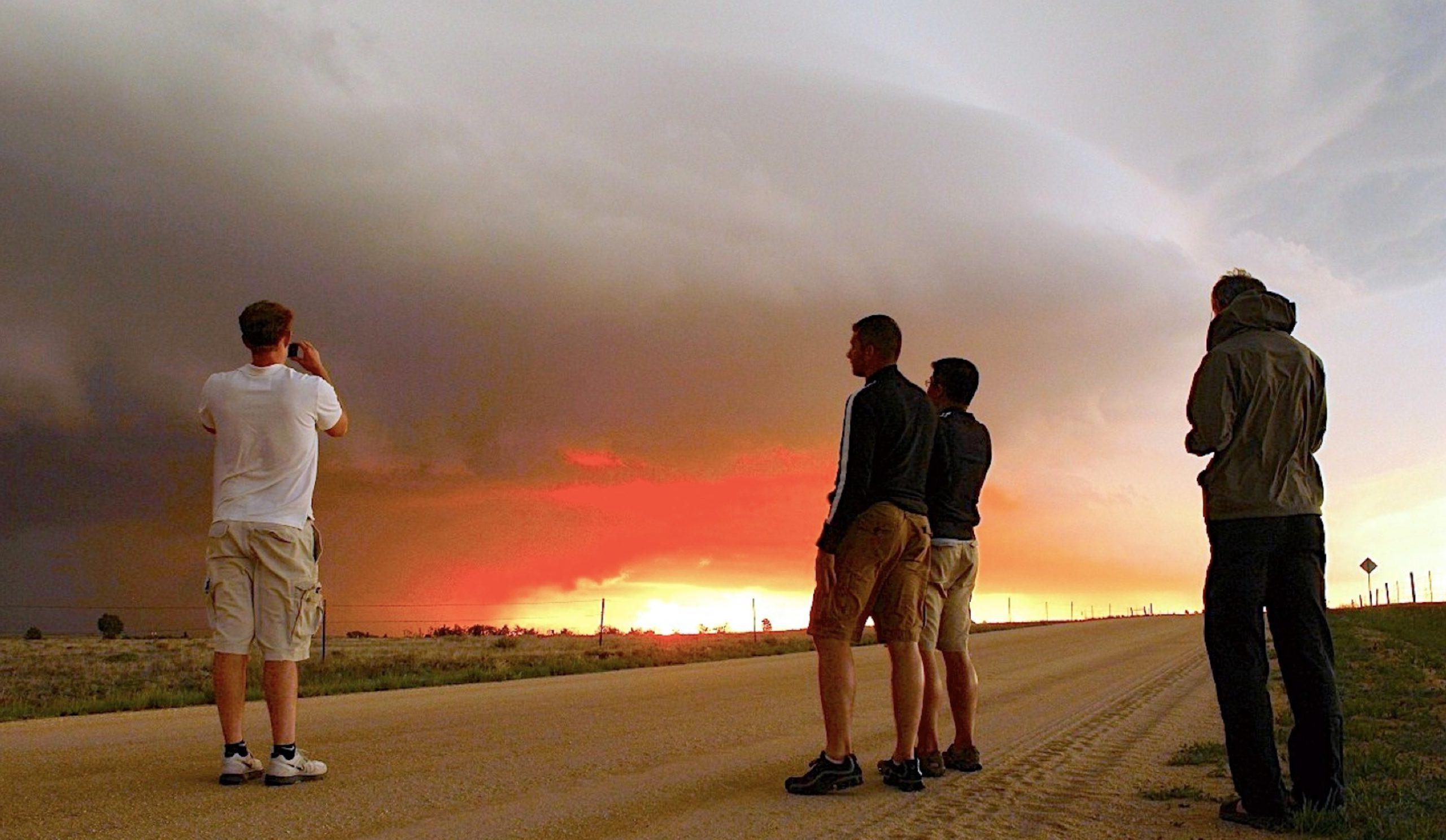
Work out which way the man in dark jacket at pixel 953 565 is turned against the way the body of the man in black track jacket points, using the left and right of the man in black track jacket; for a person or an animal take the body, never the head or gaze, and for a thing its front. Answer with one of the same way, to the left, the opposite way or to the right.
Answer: the same way

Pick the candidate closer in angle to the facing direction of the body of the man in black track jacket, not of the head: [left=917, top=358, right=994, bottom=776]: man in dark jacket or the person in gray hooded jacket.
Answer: the man in dark jacket

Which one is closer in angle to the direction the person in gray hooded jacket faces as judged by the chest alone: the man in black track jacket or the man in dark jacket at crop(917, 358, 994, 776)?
the man in dark jacket

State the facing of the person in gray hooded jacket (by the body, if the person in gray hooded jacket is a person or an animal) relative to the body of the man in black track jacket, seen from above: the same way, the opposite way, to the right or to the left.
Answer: the same way

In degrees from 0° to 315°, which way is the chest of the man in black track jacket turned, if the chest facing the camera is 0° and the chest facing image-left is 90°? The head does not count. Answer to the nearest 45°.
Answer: approximately 135°

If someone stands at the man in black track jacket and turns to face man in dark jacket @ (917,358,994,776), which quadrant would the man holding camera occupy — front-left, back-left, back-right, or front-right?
back-left

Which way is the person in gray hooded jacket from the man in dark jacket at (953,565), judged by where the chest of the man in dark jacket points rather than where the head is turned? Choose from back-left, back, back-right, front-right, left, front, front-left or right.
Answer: back

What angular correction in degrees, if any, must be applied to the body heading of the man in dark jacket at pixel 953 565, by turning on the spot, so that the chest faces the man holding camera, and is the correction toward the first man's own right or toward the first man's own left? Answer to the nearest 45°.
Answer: approximately 90° to the first man's own left

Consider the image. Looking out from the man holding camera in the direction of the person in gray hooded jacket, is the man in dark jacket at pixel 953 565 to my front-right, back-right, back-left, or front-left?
front-left

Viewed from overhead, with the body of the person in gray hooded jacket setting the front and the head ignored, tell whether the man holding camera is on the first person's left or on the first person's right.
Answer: on the first person's left

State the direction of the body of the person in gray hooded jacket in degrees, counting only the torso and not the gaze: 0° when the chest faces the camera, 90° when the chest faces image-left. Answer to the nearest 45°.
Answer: approximately 135°

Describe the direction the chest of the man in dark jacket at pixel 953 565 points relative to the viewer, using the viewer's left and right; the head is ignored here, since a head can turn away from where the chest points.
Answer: facing away from the viewer and to the left of the viewer

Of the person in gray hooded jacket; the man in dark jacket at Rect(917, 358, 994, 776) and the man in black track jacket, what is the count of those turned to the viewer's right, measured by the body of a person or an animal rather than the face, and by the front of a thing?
0

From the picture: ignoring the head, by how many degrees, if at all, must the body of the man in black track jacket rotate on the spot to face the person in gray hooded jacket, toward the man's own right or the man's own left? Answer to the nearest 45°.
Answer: approximately 135° to the man's own right

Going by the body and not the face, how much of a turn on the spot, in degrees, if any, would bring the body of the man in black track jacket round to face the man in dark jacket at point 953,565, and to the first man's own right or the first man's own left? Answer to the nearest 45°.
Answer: approximately 90° to the first man's own right
